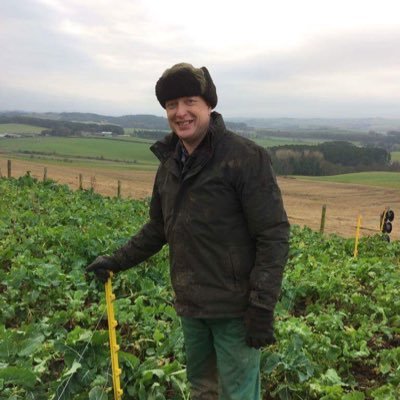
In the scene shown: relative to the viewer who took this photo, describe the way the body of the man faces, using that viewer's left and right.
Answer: facing the viewer and to the left of the viewer
